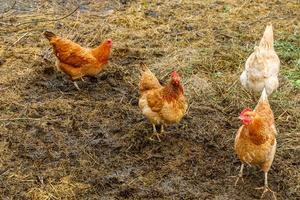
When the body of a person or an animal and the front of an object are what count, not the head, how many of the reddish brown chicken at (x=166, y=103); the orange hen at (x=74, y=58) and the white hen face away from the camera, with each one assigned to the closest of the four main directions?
1

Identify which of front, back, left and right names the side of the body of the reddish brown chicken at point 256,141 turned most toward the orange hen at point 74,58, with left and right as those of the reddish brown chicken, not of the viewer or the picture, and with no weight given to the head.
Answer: right

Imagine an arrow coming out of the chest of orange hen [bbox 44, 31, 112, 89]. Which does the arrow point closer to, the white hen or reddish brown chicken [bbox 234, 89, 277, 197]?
the white hen

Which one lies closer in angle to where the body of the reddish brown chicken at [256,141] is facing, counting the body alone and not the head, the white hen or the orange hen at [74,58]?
the orange hen

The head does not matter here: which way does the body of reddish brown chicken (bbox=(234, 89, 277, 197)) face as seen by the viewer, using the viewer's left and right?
facing the viewer and to the left of the viewer

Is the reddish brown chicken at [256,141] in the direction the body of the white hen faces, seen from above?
no

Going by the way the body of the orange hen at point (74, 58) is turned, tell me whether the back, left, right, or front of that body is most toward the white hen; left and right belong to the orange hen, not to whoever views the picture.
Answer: front

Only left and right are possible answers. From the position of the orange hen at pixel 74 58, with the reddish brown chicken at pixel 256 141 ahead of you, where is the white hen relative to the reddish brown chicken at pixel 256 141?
left

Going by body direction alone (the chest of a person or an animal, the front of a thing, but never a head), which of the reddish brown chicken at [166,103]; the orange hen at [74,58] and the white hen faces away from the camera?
the white hen

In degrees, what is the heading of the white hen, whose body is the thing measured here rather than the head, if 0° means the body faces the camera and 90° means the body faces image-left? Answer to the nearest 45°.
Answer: approximately 180°

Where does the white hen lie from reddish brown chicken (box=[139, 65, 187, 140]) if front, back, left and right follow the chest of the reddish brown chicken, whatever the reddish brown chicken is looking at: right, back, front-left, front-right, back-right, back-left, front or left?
left

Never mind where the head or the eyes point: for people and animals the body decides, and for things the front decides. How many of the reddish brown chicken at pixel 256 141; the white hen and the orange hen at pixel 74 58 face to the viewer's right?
1

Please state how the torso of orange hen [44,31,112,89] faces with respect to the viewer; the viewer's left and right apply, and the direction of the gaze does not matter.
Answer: facing to the right of the viewer

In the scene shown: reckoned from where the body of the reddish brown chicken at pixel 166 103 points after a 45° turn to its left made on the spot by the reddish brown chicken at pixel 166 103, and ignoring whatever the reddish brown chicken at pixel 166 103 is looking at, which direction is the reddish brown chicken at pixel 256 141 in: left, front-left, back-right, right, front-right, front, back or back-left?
front-right

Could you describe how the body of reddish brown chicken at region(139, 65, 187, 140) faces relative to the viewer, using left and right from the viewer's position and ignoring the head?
facing the viewer and to the right of the viewer

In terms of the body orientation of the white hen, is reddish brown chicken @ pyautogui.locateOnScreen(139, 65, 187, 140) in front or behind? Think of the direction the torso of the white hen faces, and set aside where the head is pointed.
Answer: behind

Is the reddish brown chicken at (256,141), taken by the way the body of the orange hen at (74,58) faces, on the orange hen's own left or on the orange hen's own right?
on the orange hen's own right

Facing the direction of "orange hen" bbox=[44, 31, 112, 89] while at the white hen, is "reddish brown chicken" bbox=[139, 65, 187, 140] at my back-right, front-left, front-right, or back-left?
front-left
